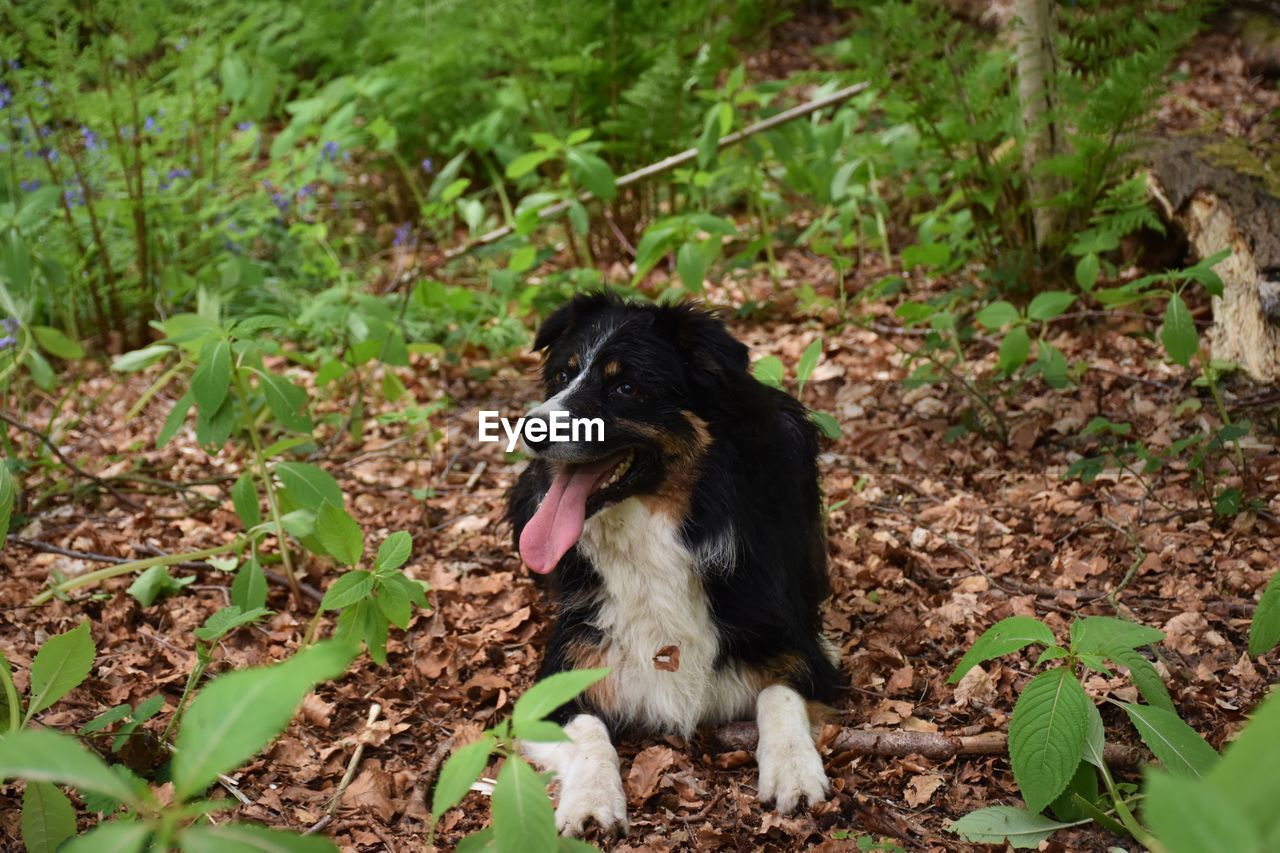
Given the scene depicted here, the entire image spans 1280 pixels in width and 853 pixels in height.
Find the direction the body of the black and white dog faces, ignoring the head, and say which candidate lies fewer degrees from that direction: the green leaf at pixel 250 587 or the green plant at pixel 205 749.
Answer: the green plant

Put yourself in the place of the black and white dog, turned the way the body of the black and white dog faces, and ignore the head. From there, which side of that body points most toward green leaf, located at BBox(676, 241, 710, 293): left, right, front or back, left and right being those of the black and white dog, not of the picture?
back

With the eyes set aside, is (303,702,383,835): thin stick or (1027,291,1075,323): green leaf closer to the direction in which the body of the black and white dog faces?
the thin stick

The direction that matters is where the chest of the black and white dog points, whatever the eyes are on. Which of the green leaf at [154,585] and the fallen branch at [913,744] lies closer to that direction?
the fallen branch

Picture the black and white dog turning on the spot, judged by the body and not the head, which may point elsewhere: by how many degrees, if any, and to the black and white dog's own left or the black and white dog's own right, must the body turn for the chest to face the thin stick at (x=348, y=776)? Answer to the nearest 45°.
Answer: approximately 45° to the black and white dog's own right

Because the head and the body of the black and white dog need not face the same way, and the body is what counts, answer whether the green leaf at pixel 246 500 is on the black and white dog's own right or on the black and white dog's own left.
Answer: on the black and white dog's own right

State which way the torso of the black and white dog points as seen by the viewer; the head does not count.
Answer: toward the camera

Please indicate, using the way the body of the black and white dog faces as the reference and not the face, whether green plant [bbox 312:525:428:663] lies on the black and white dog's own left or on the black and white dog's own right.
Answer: on the black and white dog's own right

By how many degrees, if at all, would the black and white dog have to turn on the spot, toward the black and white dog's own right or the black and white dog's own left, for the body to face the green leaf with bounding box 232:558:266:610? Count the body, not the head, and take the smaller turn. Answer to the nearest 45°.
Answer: approximately 90° to the black and white dog's own right

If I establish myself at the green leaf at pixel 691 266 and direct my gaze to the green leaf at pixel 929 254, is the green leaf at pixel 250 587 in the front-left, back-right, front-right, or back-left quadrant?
back-right

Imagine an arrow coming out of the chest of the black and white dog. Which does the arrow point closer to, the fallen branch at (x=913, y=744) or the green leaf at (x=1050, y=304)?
the fallen branch

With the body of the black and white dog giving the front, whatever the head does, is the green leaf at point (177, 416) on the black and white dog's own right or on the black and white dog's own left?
on the black and white dog's own right

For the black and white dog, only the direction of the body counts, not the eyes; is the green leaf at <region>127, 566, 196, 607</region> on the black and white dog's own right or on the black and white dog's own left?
on the black and white dog's own right

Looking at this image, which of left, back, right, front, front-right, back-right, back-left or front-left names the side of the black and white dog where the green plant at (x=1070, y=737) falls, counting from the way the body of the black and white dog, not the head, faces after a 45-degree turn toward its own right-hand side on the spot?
left

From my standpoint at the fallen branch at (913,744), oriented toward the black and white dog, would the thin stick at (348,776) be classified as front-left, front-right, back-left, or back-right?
front-left
